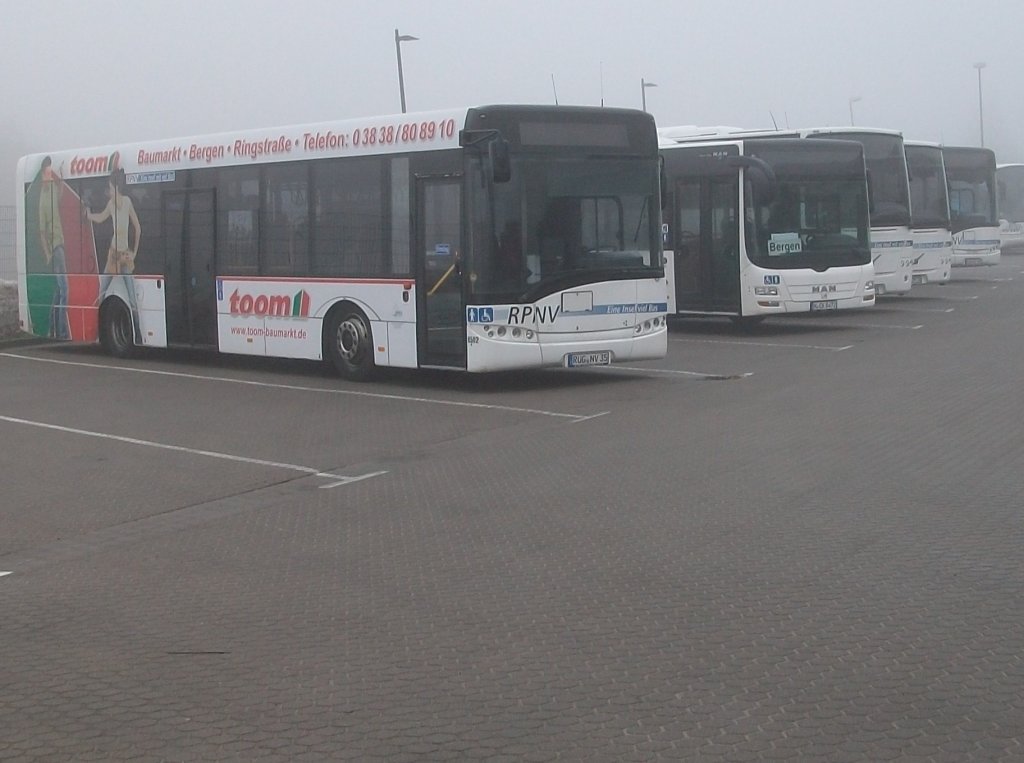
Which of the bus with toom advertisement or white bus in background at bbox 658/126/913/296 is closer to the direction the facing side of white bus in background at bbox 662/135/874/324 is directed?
the bus with toom advertisement

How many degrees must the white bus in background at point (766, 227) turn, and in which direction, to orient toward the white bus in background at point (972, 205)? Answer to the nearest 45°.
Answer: approximately 135° to its left

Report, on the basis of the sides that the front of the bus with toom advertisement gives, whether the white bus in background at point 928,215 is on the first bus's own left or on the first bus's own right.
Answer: on the first bus's own left

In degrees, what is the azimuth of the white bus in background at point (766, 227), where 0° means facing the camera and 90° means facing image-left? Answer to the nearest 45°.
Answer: approximately 315°

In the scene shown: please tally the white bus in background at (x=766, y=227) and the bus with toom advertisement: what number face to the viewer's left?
0

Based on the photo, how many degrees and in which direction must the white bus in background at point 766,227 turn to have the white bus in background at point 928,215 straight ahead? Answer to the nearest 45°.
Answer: approximately 135° to its left

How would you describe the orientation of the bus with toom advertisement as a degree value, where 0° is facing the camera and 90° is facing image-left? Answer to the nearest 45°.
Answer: approximately 315°
